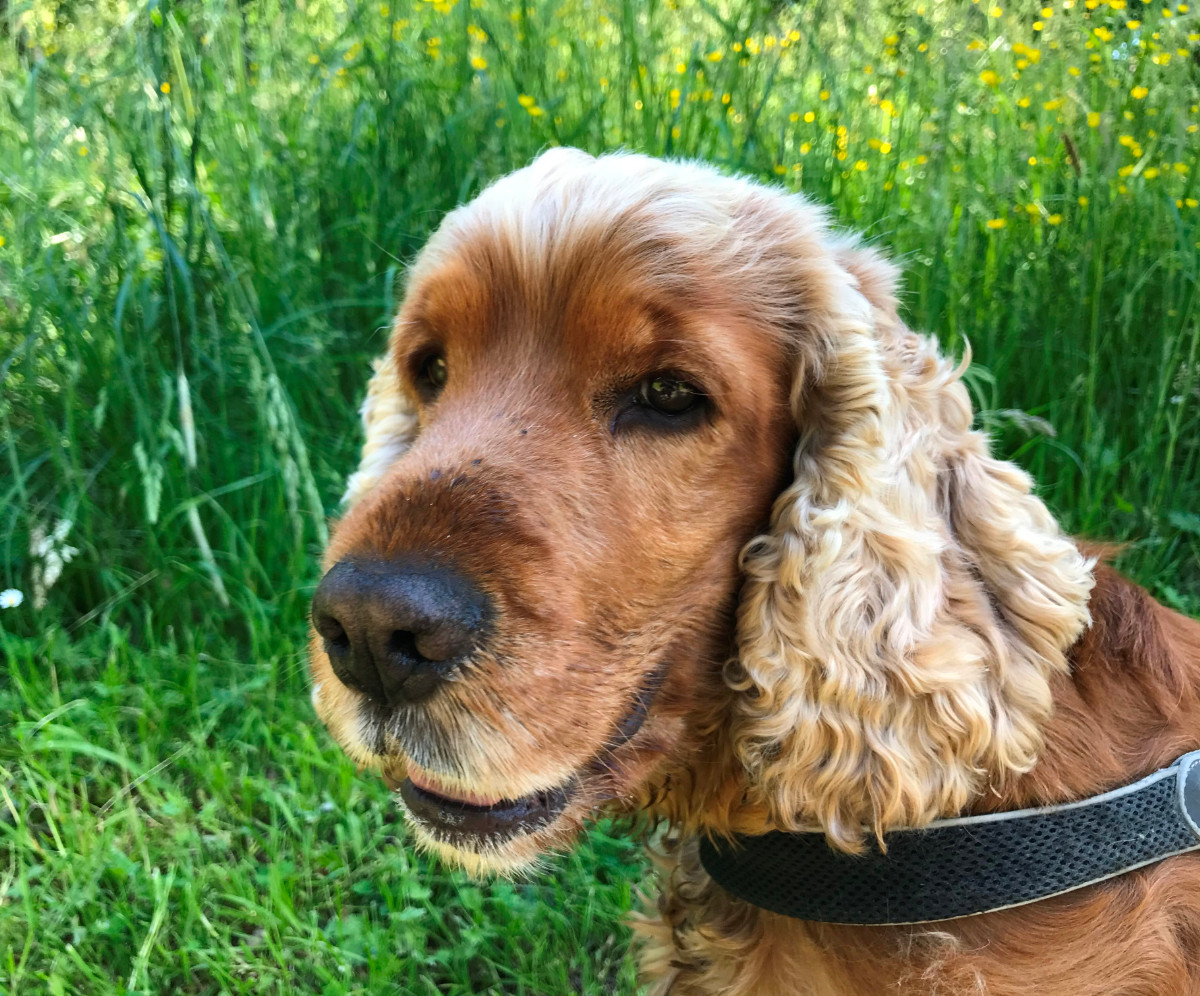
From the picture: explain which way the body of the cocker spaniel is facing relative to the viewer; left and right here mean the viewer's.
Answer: facing the viewer and to the left of the viewer

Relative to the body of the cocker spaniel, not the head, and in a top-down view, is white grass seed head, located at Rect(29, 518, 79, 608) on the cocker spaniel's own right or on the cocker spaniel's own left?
on the cocker spaniel's own right
